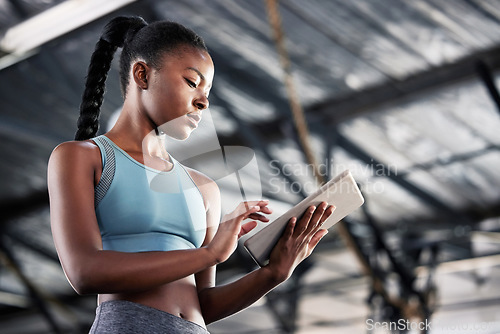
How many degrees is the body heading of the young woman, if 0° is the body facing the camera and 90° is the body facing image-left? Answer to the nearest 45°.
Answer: approximately 315°

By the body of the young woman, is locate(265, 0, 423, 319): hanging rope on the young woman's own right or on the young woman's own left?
on the young woman's own left
